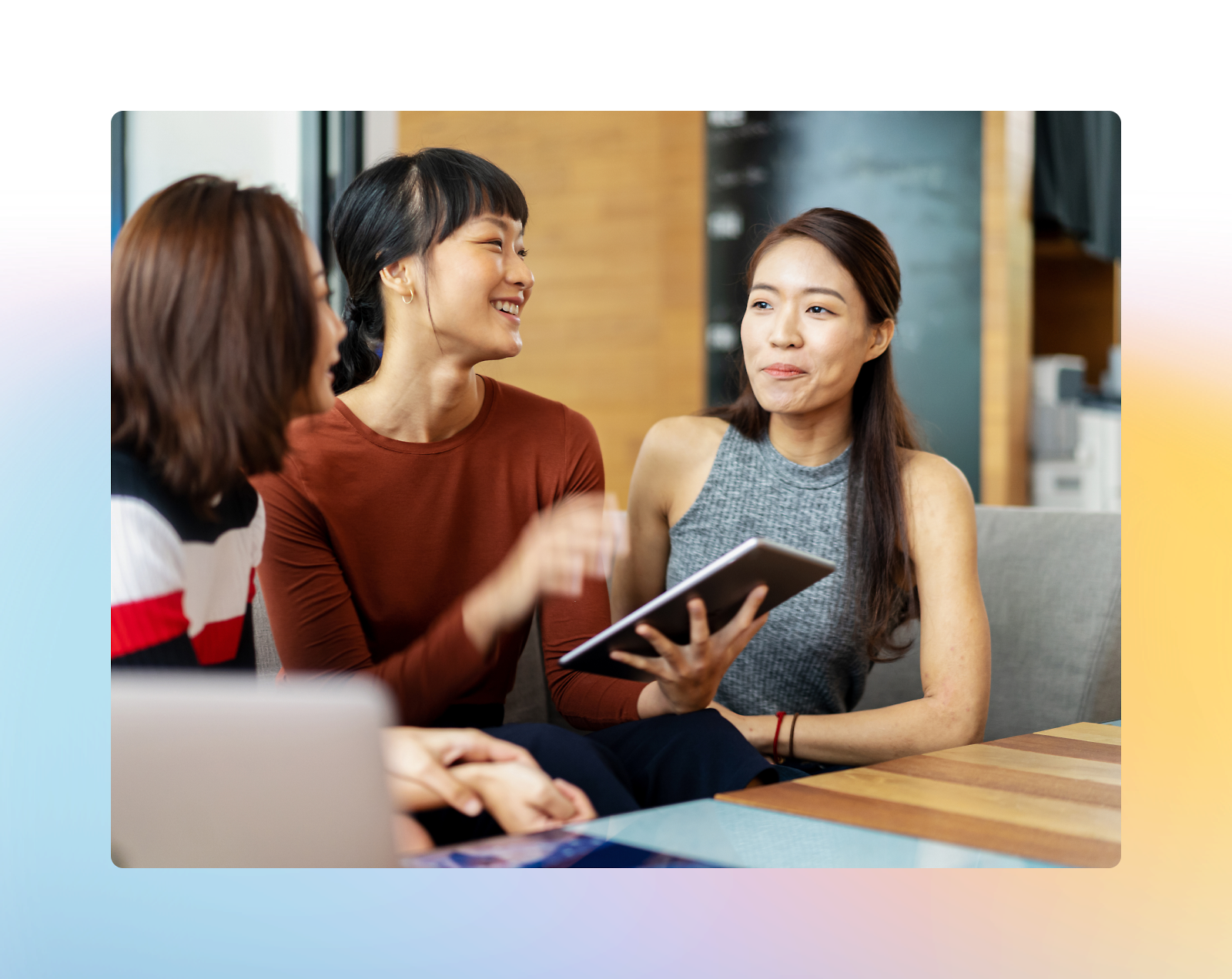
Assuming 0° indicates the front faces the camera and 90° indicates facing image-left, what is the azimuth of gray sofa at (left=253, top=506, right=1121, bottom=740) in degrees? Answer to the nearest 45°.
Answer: approximately 0°

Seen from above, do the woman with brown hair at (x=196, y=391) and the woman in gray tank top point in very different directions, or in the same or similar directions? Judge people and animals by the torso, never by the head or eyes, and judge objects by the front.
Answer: very different directions

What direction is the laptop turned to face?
away from the camera

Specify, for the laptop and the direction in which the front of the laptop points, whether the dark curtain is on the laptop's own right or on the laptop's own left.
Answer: on the laptop's own right

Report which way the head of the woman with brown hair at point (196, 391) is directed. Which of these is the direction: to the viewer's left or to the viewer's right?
to the viewer's right

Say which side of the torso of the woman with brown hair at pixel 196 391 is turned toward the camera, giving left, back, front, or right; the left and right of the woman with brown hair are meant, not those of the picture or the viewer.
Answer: right

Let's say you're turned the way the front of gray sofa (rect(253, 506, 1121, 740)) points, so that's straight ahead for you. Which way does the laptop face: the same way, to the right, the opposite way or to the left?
the opposite way

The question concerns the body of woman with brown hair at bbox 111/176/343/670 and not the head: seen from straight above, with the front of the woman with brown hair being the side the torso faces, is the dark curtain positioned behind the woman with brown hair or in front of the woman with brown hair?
in front

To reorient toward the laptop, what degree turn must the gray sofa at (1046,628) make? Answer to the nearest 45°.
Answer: approximately 45° to its right

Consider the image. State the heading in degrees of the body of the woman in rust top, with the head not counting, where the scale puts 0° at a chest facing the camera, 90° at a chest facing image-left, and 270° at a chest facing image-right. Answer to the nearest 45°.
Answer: approximately 315°

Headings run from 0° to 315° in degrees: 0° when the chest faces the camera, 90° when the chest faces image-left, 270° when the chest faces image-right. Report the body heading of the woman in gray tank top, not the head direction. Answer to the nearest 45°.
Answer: approximately 45°
